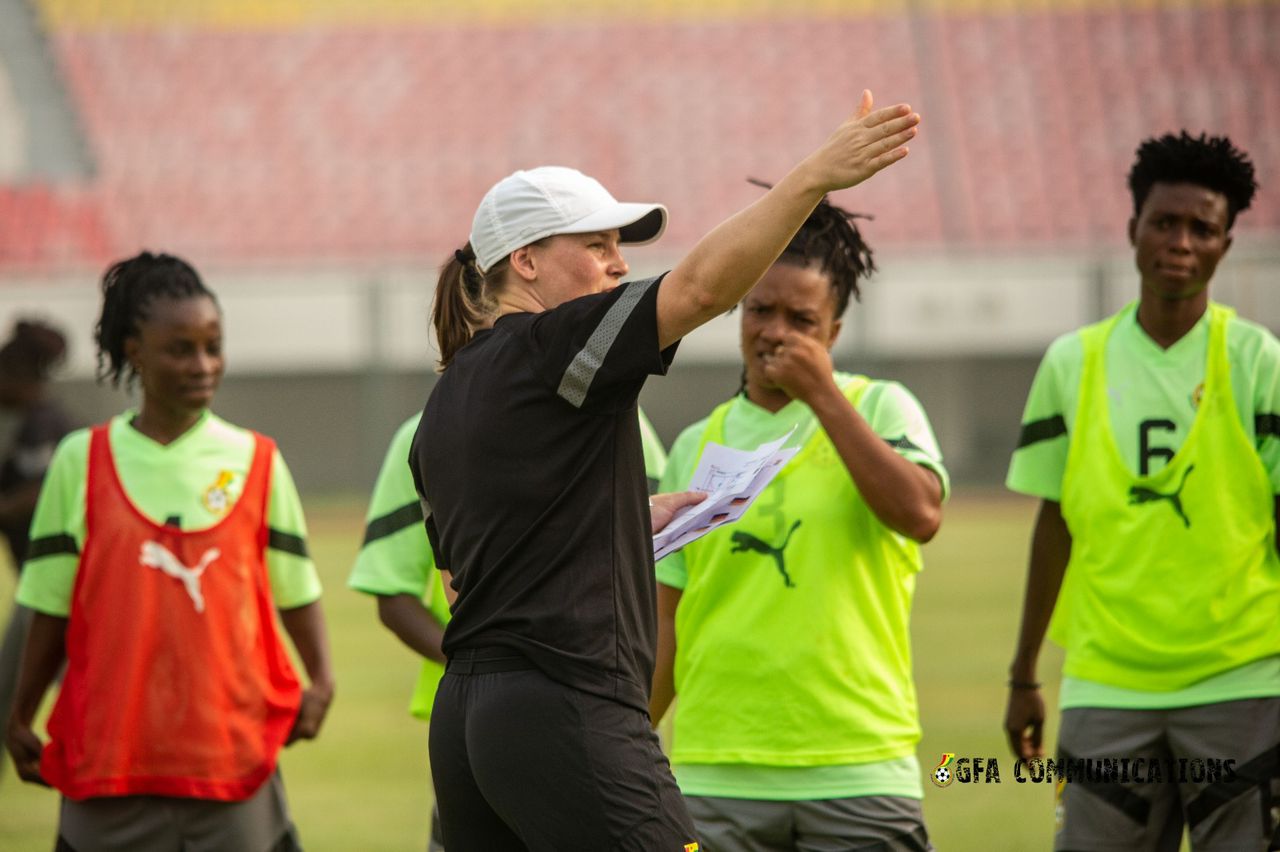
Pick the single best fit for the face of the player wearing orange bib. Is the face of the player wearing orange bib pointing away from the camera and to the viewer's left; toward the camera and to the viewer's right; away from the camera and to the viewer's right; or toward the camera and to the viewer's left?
toward the camera and to the viewer's right

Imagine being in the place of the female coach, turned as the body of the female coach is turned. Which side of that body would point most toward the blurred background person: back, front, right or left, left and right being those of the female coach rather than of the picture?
left

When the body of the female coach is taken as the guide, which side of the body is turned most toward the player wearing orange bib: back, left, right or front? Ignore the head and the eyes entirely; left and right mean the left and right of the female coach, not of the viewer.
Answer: left

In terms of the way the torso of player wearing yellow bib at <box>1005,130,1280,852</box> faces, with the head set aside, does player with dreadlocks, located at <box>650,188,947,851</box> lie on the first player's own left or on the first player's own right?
on the first player's own right

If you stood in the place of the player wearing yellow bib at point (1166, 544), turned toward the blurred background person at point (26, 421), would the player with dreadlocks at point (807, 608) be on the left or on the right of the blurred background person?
left

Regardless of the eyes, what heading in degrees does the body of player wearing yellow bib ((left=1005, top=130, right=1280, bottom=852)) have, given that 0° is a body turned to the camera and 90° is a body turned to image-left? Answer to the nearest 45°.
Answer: approximately 0°

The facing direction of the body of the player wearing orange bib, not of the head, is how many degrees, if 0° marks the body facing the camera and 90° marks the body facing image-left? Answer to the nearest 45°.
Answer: approximately 0°

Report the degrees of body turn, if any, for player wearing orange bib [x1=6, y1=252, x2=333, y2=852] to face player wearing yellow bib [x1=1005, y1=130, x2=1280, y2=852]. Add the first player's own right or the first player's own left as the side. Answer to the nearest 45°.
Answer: approximately 90° to the first player's own left

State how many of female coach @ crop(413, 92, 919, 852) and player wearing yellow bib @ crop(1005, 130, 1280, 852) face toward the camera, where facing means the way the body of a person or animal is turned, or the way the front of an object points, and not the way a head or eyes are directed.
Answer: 1
